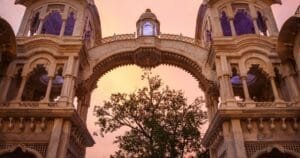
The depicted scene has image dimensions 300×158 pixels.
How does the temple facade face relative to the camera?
toward the camera
